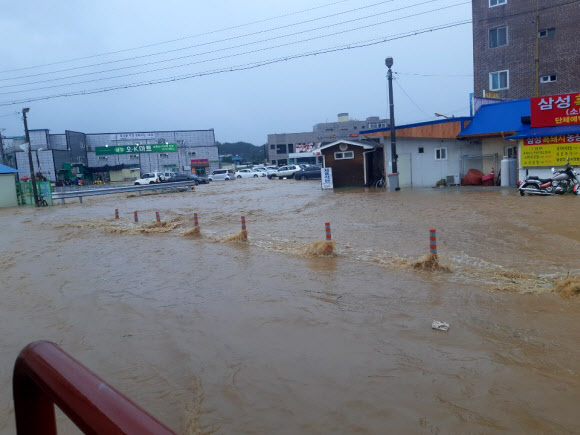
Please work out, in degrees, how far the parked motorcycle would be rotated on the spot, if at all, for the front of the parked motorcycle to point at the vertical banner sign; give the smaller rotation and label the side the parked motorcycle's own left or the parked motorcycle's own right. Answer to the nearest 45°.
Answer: approximately 135° to the parked motorcycle's own left

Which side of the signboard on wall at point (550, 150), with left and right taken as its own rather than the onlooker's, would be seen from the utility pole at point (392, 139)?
right

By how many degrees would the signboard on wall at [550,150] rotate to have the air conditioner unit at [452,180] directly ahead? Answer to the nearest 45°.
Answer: approximately 135° to its right

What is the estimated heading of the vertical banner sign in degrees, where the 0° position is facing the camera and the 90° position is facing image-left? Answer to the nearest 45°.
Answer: approximately 0°

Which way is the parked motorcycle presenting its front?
to the viewer's right

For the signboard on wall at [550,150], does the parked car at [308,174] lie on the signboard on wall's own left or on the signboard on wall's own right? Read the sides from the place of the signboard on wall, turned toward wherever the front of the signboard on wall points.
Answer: on the signboard on wall's own right

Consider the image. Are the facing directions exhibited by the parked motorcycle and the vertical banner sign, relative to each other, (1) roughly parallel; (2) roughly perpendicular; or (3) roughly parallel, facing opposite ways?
roughly perpendicular

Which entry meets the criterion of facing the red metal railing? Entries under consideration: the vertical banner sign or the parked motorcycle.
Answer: the vertical banner sign

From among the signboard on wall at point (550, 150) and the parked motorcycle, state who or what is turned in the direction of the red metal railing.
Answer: the signboard on wall

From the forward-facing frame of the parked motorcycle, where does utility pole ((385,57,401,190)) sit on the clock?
The utility pole is roughly at 7 o'clock from the parked motorcycle.

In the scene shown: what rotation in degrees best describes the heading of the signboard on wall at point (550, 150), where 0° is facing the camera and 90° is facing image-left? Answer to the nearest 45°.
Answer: approximately 0°

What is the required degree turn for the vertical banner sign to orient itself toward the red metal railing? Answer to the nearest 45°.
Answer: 0° — it already faces it
